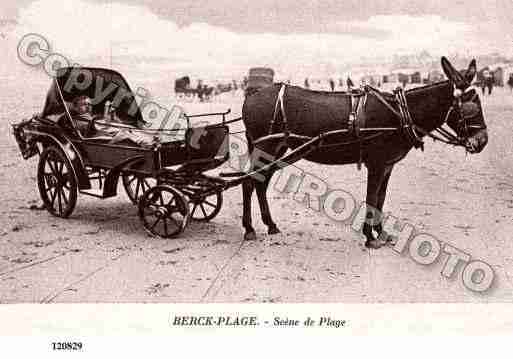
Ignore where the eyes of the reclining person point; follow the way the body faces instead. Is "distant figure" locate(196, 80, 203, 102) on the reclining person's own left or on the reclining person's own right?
on the reclining person's own left

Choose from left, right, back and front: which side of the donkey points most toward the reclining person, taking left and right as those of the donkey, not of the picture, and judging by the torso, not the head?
back

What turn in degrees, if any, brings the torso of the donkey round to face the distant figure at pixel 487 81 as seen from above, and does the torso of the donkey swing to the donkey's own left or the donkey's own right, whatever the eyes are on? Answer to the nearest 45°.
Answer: approximately 45° to the donkey's own left

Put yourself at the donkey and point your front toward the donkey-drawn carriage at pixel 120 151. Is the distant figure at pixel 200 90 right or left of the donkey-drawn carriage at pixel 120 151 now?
right

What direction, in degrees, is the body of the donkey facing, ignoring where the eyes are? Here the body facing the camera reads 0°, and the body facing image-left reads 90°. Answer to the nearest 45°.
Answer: approximately 270°

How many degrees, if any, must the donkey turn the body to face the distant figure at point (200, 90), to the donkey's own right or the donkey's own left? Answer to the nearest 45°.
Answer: approximately 135° to the donkey's own left

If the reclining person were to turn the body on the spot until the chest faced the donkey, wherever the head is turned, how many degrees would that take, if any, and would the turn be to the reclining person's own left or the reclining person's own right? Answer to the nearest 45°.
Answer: approximately 45° to the reclining person's own right

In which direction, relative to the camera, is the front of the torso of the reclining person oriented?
to the viewer's right

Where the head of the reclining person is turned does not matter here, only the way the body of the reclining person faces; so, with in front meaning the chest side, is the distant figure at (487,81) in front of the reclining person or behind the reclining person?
in front

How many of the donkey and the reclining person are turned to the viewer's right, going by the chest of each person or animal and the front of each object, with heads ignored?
2
